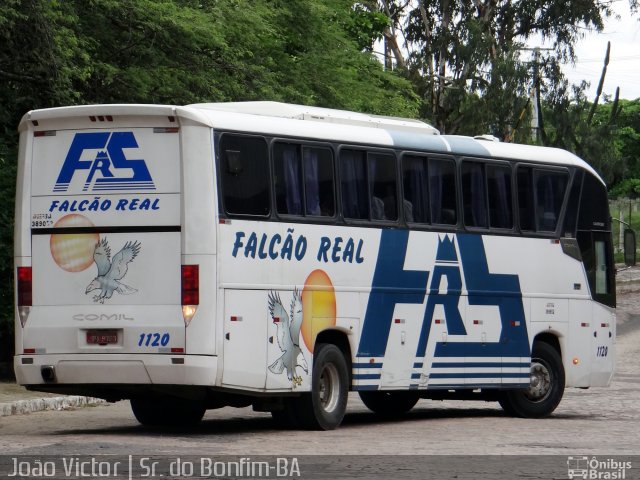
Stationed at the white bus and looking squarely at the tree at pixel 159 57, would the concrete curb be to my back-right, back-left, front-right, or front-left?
front-left

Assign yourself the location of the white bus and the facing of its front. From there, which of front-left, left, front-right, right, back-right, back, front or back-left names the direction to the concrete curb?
left

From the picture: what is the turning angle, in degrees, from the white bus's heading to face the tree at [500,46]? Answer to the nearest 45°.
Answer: approximately 45° to its left

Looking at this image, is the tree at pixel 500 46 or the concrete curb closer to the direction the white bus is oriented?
the tree

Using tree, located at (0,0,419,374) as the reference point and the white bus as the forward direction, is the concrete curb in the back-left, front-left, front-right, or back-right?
front-right

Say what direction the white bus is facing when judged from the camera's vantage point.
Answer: facing away from the viewer and to the right of the viewer

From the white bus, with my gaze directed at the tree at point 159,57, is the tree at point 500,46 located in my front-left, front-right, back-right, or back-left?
front-right

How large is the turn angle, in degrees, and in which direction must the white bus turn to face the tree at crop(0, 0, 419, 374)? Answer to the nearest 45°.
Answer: approximately 45° to its left
